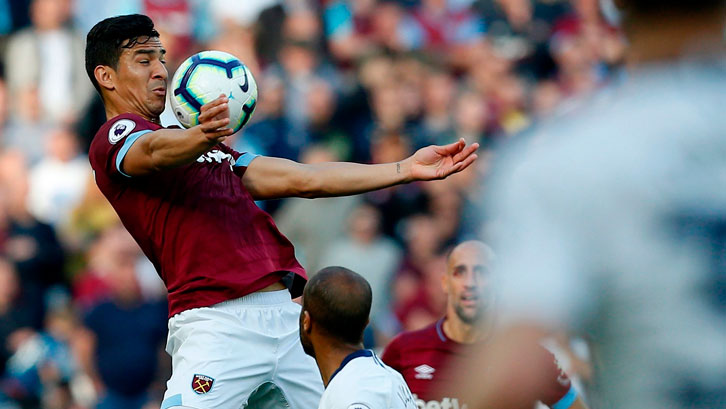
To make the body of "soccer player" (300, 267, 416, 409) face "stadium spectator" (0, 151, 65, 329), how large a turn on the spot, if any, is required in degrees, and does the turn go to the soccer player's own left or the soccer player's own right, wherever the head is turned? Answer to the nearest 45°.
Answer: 0° — they already face them

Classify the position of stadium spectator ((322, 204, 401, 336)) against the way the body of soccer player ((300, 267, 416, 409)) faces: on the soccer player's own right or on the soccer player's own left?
on the soccer player's own right

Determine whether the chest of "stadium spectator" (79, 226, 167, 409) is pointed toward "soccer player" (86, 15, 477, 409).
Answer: yes

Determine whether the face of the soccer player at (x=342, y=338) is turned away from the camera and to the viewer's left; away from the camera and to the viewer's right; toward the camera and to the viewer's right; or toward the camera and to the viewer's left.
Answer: away from the camera and to the viewer's left

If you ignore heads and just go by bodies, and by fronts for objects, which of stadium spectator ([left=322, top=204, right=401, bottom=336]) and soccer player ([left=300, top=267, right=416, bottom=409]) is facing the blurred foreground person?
the stadium spectator

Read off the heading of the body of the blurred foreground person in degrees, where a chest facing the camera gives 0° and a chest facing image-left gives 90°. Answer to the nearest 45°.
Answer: approximately 180°

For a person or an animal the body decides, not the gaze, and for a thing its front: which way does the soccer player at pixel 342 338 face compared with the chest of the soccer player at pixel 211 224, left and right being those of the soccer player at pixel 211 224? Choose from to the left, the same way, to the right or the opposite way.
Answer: the opposite way

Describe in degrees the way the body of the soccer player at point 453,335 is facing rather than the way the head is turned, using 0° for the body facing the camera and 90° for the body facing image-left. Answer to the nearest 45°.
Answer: approximately 0°

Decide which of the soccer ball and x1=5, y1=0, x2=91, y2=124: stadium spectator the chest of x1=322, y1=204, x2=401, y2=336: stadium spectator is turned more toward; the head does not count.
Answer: the soccer ball

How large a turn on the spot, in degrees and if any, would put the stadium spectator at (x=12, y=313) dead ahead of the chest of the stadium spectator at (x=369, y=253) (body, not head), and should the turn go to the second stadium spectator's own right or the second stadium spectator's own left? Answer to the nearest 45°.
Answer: approximately 90° to the second stadium spectator's own right

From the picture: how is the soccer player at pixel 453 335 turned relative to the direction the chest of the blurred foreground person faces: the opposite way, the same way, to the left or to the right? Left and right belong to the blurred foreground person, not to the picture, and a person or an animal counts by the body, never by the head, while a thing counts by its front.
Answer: the opposite way

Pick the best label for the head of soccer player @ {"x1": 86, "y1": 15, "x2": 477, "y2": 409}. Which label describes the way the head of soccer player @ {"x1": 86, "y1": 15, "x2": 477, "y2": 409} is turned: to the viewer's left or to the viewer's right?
to the viewer's right

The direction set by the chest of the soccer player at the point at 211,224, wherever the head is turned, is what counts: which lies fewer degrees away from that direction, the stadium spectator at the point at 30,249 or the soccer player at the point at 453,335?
the soccer player
